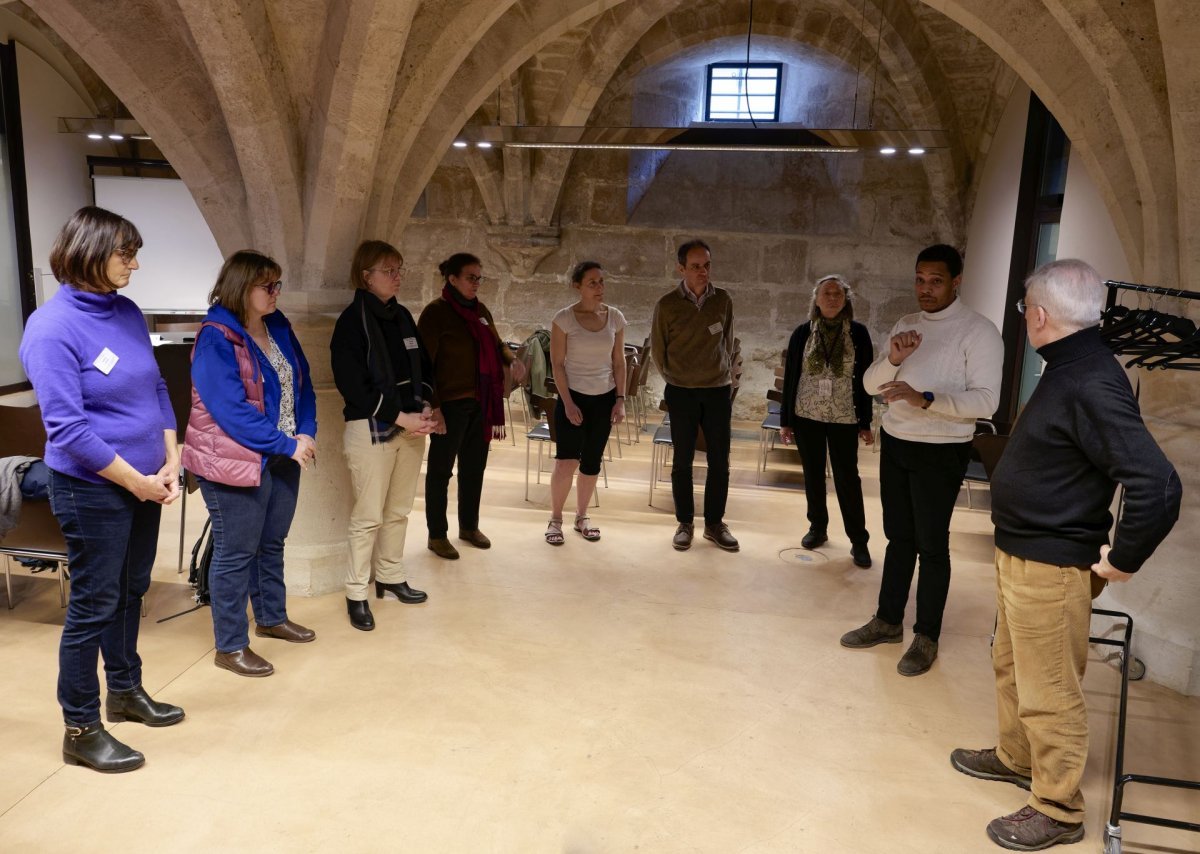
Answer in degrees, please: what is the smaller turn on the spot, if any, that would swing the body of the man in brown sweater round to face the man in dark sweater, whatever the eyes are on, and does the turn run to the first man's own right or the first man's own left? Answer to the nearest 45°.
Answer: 0° — they already face them

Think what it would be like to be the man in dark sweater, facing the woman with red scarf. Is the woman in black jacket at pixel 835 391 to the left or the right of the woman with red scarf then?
right

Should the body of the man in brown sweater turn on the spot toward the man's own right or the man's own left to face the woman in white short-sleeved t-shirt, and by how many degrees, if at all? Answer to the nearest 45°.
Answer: approximately 90° to the man's own right

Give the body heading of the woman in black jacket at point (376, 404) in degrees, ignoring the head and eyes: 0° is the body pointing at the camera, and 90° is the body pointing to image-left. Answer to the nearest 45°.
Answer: approximately 315°

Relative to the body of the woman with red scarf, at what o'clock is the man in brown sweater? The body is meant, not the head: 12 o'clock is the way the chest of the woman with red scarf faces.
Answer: The man in brown sweater is roughly at 10 o'clock from the woman with red scarf.

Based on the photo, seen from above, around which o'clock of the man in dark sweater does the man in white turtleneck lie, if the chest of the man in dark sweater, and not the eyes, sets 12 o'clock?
The man in white turtleneck is roughly at 2 o'clock from the man in dark sweater.

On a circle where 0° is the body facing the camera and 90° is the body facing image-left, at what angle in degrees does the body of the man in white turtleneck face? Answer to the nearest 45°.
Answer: approximately 45°

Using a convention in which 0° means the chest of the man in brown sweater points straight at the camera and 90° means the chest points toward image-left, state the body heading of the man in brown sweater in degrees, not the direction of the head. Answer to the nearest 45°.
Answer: approximately 0°

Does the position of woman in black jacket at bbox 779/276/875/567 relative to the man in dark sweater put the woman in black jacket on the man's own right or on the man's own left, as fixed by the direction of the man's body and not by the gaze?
on the man's own right

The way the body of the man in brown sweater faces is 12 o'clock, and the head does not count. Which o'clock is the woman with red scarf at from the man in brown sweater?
The woman with red scarf is roughly at 2 o'clock from the man in brown sweater.

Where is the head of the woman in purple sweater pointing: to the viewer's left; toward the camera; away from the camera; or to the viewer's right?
to the viewer's right
